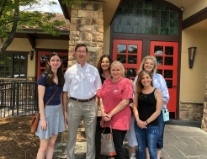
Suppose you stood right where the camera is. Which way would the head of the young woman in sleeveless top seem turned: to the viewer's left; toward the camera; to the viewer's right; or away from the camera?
toward the camera

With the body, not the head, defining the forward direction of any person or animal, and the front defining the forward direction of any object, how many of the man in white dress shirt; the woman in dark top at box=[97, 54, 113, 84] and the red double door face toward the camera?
3

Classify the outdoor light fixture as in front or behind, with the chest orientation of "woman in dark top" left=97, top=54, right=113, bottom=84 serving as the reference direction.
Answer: behind

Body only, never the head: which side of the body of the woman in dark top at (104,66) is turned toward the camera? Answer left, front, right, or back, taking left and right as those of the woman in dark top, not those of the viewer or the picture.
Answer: front

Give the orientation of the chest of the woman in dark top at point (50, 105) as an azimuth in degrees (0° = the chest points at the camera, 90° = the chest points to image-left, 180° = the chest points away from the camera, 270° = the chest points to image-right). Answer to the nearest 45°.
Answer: approximately 315°

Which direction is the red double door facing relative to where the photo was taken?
toward the camera

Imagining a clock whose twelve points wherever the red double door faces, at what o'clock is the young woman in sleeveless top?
The young woman in sleeveless top is roughly at 12 o'clock from the red double door.

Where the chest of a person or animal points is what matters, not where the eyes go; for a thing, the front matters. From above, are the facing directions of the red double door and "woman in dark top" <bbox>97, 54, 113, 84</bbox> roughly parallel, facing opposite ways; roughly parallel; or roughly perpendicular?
roughly parallel

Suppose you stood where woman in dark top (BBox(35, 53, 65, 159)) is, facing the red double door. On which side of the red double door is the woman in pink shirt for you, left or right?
right

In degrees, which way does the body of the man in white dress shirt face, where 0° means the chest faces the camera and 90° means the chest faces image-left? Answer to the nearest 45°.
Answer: approximately 0°

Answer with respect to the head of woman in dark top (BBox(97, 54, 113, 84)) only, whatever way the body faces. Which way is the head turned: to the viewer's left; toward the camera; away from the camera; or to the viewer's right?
toward the camera

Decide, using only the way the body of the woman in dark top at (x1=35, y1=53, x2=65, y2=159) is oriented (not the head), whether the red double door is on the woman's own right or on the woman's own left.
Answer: on the woman's own left

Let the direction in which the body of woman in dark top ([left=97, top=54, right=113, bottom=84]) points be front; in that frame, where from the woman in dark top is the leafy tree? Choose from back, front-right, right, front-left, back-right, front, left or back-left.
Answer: back-right
